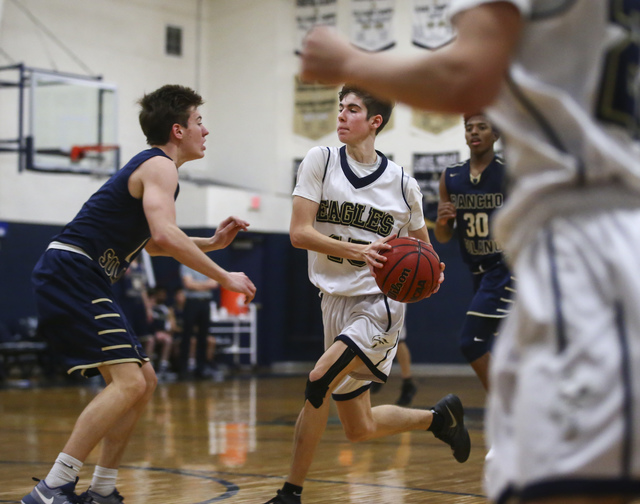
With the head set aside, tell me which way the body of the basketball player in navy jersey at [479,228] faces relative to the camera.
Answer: toward the camera

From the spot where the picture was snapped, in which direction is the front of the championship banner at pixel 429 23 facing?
facing the viewer

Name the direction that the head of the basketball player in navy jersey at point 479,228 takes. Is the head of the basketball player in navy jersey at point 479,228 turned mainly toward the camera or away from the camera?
toward the camera

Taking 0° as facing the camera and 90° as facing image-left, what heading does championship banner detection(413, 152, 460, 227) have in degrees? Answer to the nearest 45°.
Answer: approximately 0°

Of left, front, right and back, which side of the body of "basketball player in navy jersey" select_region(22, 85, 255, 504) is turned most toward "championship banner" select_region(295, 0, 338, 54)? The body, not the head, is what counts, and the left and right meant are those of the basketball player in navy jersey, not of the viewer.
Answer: left

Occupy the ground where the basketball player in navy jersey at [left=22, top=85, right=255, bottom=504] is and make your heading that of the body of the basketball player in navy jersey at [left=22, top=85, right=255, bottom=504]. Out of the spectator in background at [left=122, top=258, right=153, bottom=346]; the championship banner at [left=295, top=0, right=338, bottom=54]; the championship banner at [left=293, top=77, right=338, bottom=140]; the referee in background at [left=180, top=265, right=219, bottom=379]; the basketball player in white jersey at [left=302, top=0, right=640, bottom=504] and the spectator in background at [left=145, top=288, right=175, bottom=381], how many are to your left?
5

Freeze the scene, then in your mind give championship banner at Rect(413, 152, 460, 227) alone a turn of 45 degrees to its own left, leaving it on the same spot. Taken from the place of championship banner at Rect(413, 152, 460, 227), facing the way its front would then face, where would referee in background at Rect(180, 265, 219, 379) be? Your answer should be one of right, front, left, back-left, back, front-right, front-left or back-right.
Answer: right

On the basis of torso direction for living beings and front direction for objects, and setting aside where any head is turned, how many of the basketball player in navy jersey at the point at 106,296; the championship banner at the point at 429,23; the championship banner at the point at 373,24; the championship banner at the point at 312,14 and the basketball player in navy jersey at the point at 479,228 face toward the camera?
4

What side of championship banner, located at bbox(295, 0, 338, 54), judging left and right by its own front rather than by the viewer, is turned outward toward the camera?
front

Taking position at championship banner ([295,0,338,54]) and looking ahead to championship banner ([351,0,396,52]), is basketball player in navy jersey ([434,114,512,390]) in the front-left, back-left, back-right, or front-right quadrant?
front-right

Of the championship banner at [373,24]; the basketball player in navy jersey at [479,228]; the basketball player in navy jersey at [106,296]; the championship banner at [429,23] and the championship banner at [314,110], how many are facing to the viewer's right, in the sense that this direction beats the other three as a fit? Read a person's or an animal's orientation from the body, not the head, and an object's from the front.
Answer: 1

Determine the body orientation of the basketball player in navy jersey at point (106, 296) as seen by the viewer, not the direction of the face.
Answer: to the viewer's right

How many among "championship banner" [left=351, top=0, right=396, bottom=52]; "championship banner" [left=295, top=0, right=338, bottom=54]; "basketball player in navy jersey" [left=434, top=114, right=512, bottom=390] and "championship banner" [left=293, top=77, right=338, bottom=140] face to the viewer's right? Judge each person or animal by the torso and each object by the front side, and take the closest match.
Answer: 0

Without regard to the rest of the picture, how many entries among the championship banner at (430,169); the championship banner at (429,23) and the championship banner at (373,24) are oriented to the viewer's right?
0

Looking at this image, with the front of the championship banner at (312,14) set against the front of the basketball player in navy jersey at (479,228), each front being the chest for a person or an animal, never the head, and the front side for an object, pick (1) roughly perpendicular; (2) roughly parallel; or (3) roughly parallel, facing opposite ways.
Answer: roughly parallel

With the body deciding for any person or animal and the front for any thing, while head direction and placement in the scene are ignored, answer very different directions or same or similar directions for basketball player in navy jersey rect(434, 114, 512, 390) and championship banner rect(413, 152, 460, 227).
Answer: same or similar directions

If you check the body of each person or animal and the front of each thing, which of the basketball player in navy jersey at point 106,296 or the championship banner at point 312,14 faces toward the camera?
the championship banner
